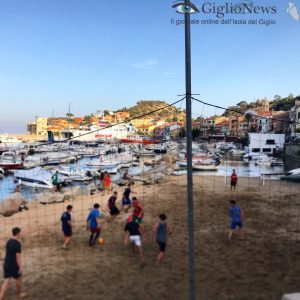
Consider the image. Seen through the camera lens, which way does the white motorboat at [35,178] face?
facing to the left of the viewer

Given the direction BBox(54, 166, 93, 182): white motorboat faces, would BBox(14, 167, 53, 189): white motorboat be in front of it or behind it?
in front

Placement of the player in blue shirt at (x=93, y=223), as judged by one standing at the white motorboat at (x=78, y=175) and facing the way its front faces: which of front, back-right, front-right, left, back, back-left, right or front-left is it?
left

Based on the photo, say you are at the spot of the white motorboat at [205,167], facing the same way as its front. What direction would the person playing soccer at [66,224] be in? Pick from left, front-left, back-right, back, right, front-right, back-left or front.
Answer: left

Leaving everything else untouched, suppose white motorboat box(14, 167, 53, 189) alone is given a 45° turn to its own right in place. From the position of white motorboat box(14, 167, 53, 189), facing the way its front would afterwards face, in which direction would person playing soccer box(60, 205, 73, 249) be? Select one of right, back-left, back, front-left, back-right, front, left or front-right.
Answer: back-left

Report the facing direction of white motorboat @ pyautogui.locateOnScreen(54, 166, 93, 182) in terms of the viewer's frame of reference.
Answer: facing to the left of the viewer

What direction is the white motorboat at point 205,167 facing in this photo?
to the viewer's left

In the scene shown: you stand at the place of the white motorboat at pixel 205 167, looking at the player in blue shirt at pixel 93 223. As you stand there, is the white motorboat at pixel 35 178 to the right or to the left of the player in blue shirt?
right

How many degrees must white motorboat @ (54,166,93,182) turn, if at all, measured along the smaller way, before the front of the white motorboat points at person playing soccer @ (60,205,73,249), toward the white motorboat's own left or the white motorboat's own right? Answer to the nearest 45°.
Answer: approximately 90° to the white motorboat's own left

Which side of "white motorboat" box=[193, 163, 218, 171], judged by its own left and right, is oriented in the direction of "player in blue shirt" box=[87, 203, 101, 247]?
left

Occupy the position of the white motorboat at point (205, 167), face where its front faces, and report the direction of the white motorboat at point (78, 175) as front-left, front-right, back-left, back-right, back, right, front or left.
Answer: front-left

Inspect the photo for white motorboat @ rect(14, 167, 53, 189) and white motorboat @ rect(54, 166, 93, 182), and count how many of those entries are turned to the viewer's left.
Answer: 2

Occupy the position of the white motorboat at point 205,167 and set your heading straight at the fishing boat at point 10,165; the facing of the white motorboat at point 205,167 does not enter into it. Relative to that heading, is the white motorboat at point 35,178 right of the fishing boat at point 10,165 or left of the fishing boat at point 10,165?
left
